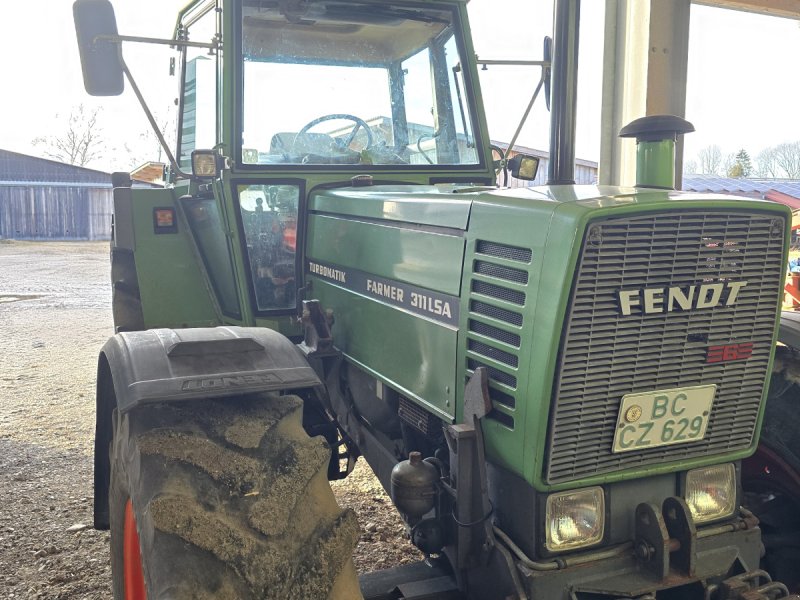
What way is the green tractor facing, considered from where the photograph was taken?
facing the viewer and to the right of the viewer

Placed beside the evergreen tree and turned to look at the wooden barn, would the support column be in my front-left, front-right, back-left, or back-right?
front-left

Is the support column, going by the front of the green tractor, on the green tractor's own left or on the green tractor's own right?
on the green tractor's own left

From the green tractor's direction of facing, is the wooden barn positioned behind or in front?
behind

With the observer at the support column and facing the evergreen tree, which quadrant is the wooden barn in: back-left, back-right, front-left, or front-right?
front-left

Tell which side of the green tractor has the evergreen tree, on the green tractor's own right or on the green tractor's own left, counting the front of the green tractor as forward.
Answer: on the green tractor's own left

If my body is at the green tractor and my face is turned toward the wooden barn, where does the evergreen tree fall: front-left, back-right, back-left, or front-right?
front-right

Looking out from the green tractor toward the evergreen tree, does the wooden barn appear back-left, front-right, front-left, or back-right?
front-left
